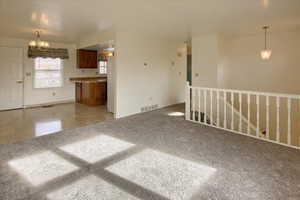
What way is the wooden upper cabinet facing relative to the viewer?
toward the camera

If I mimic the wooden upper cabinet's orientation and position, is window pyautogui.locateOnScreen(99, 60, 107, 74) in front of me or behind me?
behind

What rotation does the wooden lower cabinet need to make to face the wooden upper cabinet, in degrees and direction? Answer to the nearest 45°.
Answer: approximately 135° to its right

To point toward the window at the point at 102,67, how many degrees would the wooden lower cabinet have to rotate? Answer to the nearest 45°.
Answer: approximately 135° to its right

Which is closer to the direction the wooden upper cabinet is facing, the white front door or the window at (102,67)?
the white front door

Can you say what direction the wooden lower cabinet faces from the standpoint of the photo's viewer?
facing the viewer and to the left of the viewer

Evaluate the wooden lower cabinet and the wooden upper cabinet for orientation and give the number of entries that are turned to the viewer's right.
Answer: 0
